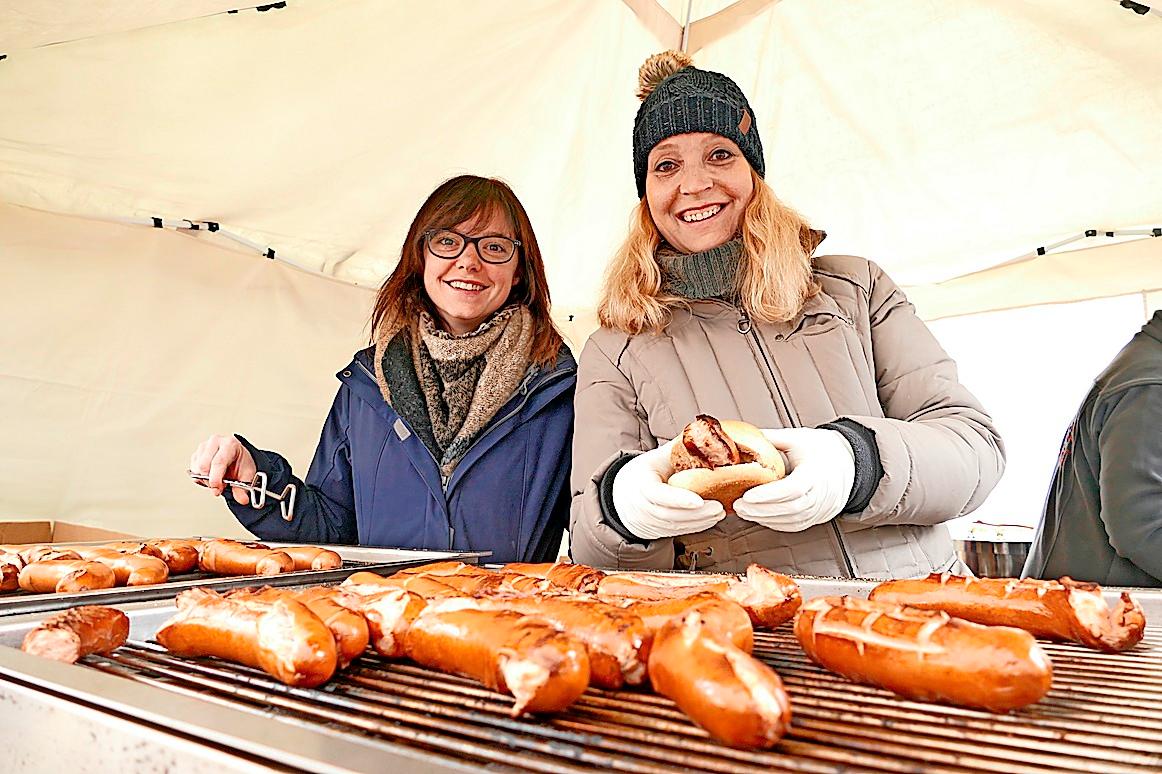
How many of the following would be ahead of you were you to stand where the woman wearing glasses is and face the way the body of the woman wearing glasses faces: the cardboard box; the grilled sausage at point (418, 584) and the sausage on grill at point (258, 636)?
2

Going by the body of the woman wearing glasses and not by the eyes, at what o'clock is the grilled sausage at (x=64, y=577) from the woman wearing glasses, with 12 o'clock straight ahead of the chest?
The grilled sausage is roughly at 1 o'clock from the woman wearing glasses.

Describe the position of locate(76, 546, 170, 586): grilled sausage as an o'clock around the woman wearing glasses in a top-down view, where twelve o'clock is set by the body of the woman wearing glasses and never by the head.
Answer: The grilled sausage is roughly at 1 o'clock from the woman wearing glasses.
